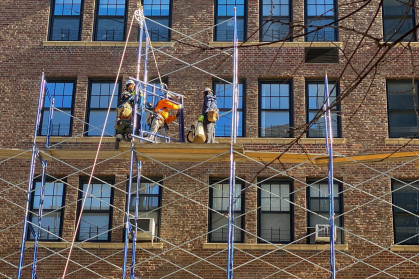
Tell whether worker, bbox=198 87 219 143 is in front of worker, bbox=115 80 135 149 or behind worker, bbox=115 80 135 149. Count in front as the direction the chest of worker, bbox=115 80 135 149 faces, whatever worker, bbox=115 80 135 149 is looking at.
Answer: in front

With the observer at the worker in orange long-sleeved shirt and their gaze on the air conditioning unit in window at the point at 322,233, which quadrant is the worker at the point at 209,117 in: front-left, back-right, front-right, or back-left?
front-right
